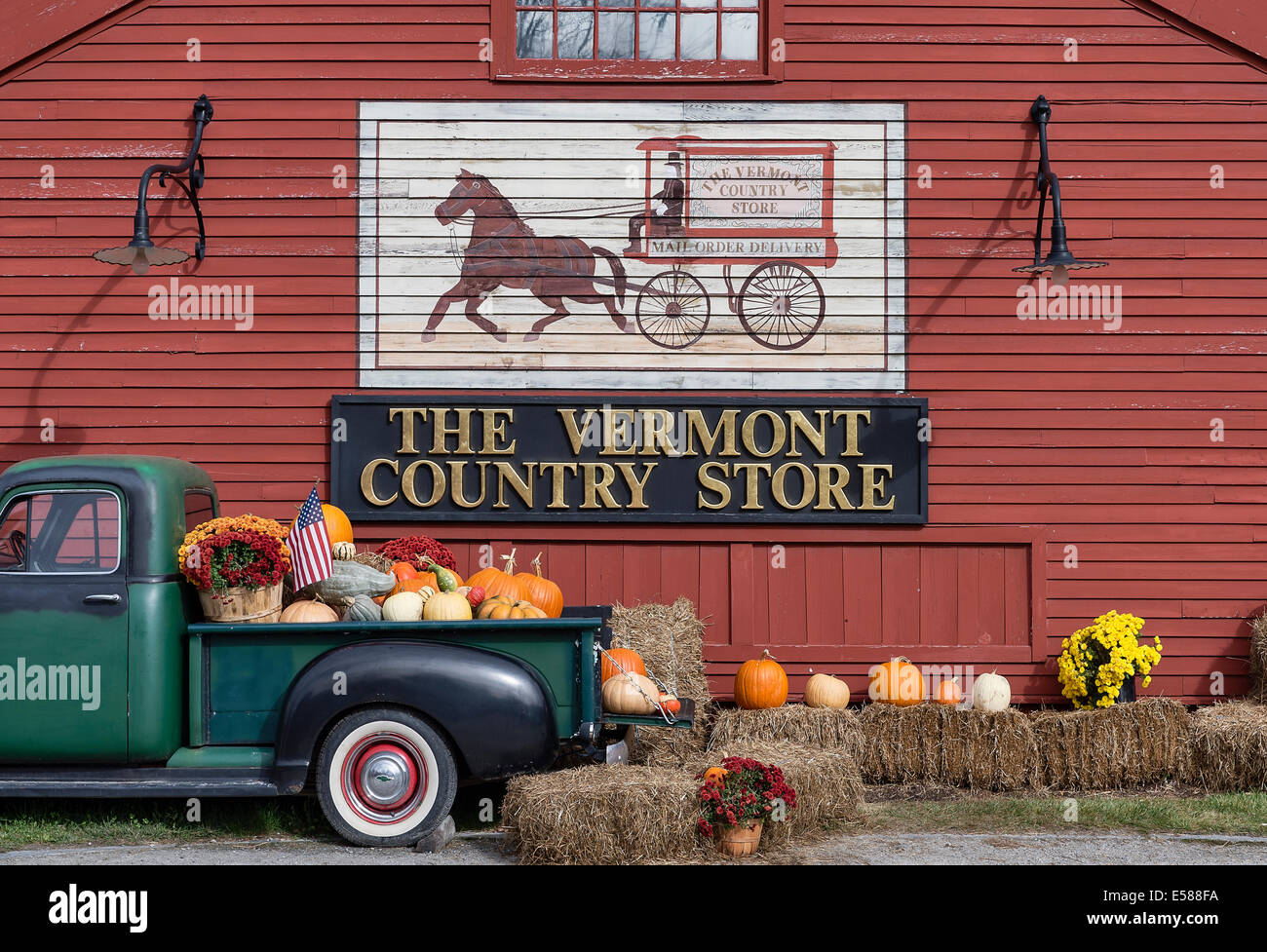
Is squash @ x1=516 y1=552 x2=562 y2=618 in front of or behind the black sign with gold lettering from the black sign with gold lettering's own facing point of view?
in front

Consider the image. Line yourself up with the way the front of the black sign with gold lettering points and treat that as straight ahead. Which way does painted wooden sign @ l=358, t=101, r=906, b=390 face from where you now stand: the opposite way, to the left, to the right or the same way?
the same way

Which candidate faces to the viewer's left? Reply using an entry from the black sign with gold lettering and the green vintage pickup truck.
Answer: the green vintage pickup truck

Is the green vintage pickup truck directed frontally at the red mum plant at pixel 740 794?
no

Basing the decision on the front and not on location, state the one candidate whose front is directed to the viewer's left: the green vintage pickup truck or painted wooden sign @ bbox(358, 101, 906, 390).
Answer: the green vintage pickup truck

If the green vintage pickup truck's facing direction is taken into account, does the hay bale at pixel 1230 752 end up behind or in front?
behind

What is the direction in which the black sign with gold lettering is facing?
toward the camera

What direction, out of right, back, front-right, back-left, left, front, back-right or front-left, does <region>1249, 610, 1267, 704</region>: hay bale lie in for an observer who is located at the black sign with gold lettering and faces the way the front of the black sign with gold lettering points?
left

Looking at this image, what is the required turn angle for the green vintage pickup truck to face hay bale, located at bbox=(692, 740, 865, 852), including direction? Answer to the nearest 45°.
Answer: approximately 180°

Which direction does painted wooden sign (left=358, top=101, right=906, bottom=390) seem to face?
toward the camera

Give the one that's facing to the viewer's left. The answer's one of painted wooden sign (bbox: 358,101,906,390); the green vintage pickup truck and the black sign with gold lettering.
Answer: the green vintage pickup truck

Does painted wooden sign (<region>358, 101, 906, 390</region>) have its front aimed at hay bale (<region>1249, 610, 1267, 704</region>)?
no

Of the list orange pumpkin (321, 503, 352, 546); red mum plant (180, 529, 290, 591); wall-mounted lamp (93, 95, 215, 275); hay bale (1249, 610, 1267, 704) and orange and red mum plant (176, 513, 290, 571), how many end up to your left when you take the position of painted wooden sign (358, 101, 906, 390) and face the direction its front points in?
1

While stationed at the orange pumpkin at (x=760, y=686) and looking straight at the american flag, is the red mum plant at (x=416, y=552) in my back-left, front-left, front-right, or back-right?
front-right

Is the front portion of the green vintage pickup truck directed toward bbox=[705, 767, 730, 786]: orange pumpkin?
no

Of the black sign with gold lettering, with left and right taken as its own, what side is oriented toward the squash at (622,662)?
front

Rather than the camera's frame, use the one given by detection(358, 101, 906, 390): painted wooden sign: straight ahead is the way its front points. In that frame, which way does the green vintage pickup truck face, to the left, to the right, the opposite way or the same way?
to the right

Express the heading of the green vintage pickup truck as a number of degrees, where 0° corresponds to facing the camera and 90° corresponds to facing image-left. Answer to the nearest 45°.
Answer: approximately 90°

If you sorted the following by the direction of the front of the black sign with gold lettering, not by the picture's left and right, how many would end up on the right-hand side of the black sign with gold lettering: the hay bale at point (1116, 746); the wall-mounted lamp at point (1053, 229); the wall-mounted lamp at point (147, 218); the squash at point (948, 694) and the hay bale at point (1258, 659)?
1
